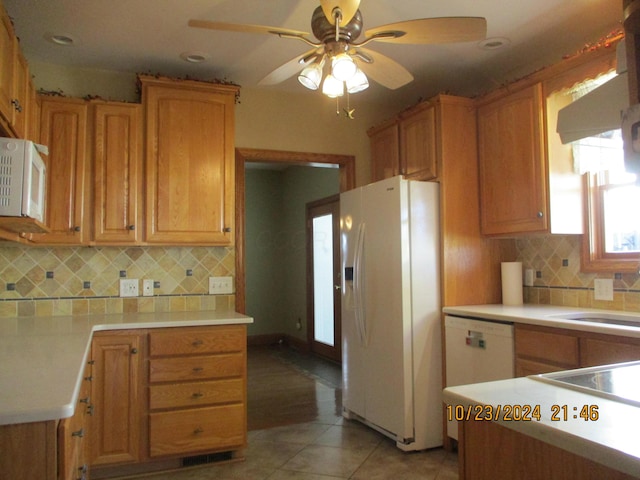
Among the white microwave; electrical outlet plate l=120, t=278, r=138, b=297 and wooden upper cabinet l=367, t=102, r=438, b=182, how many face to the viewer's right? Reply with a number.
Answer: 1

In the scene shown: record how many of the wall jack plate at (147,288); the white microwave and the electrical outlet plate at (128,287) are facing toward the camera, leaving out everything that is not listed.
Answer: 2

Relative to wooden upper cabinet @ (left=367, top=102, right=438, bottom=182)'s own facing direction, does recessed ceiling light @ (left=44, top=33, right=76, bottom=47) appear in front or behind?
in front

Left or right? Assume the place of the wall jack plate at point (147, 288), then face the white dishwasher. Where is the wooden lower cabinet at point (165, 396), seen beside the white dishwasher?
right

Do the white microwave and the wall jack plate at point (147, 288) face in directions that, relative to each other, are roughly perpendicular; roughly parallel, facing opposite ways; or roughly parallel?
roughly perpendicular

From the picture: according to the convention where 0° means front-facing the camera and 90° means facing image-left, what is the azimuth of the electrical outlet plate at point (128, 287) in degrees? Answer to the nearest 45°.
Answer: approximately 0°

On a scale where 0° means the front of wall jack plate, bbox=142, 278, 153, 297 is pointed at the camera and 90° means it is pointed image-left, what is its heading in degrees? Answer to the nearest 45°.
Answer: approximately 0°

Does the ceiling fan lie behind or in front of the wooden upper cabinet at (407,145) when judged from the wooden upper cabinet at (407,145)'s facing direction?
in front

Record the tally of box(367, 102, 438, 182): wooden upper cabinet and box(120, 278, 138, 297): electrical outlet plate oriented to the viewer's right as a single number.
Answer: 0

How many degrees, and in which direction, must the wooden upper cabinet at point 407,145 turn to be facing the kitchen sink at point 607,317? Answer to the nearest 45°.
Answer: approximately 90° to its left

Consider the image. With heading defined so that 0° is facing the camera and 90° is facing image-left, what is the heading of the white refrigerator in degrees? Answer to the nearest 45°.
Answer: approximately 45°

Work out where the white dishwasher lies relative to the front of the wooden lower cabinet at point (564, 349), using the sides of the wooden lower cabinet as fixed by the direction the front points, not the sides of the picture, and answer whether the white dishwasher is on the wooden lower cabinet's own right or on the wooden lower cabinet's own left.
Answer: on the wooden lower cabinet's own right

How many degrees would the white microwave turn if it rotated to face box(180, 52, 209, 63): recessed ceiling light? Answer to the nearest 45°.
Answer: approximately 45° to its left

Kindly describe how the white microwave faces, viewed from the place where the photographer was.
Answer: facing to the right of the viewer
